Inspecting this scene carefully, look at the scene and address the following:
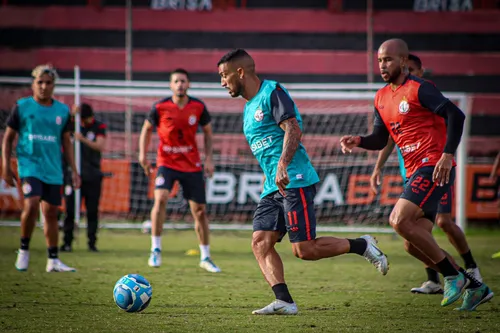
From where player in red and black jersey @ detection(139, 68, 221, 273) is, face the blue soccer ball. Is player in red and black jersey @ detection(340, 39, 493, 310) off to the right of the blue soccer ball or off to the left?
left

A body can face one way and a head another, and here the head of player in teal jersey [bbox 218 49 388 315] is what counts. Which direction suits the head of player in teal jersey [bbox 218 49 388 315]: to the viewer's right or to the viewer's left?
to the viewer's left

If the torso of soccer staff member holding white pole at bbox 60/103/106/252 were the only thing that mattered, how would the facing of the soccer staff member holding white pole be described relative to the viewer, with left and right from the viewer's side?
facing the viewer and to the left of the viewer

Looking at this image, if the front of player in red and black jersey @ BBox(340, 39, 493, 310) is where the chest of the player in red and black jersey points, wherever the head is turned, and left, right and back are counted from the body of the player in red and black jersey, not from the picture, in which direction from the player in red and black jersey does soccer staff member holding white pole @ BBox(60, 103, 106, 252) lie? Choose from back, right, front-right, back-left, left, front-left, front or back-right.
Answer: right

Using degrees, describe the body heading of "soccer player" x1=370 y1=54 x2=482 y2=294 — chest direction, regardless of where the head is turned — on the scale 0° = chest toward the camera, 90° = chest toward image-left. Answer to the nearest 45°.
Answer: approximately 45°

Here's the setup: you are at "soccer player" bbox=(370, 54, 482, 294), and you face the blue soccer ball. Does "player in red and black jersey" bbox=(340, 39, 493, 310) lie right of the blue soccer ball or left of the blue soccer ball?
left

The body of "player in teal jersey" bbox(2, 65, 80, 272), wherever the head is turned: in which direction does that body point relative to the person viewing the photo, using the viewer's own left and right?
facing the viewer

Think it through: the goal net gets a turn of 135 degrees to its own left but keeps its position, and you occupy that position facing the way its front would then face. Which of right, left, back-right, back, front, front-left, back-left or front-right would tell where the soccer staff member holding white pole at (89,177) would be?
back

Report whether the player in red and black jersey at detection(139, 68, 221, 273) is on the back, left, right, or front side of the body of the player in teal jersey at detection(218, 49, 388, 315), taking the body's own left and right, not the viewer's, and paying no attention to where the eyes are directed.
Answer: right

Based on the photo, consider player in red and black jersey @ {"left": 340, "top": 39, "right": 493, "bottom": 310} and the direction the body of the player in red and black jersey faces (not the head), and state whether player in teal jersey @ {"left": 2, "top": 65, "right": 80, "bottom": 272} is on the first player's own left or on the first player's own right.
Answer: on the first player's own right

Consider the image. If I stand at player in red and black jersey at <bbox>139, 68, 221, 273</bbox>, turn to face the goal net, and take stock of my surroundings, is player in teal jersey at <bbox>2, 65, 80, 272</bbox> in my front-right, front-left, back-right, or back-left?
back-left

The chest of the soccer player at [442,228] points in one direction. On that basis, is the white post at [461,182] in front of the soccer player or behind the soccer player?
behind

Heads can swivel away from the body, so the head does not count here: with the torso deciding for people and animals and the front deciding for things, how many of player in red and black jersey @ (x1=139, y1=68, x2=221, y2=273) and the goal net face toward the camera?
2

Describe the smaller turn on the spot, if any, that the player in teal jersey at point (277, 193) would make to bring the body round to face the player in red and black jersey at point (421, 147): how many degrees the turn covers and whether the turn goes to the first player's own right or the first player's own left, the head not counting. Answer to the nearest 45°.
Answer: approximately 135° to the first player's own left
